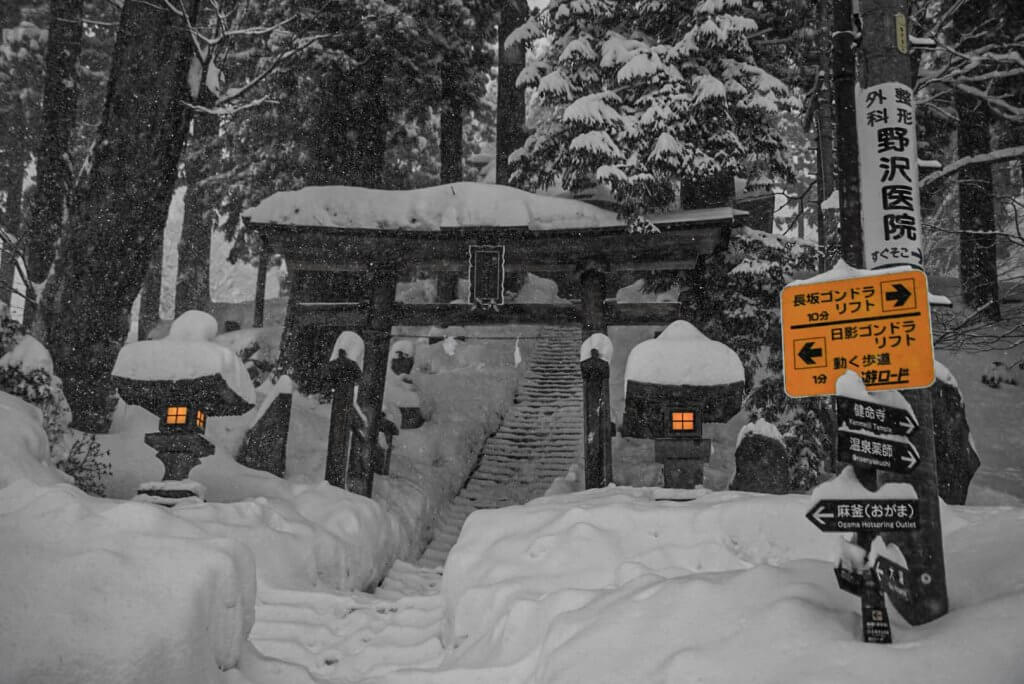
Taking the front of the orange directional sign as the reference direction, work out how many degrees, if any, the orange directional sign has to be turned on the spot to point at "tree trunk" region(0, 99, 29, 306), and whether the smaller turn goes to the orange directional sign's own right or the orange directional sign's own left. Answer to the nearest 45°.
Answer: approximately 90° to the orange directional sign's own right

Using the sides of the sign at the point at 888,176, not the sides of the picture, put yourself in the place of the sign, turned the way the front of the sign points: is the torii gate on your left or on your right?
on your right

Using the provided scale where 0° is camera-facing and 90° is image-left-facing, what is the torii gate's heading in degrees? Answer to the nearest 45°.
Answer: approximately 0°

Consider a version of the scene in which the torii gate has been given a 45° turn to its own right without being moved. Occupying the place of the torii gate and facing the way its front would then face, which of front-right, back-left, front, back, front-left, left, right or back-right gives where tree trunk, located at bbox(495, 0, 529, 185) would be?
back-right

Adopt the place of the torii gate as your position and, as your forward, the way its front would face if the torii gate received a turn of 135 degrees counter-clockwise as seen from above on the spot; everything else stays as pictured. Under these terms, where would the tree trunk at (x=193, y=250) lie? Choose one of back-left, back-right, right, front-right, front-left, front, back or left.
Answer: left

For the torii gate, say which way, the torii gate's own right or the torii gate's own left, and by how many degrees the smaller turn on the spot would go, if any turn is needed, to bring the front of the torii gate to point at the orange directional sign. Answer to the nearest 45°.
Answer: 0° — it already faces it

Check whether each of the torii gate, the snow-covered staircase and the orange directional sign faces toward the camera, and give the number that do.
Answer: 3

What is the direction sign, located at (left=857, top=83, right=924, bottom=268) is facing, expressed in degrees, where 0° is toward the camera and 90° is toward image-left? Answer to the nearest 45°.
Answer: approximately 0°
